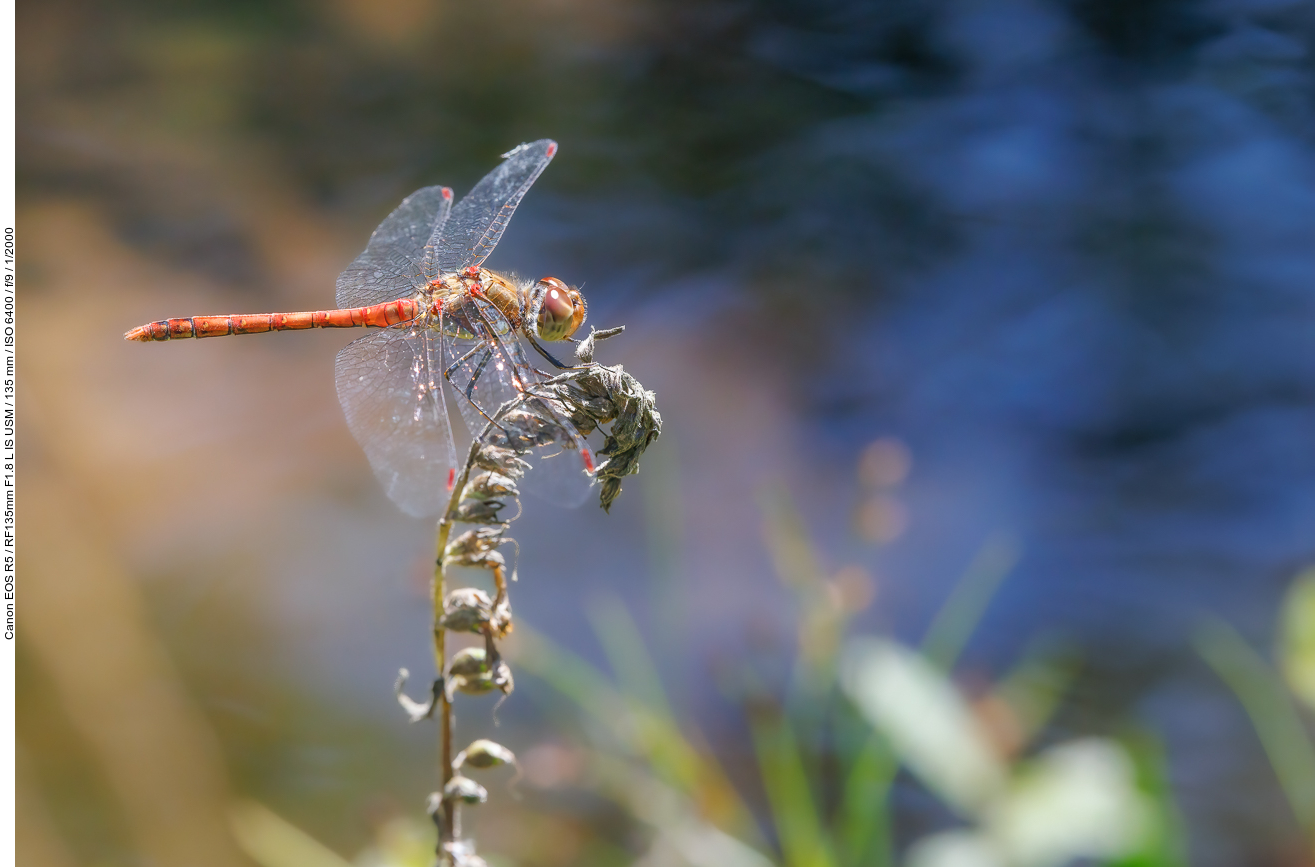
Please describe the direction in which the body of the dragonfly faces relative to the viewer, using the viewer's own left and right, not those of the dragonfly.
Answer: facing to the right of the viewer

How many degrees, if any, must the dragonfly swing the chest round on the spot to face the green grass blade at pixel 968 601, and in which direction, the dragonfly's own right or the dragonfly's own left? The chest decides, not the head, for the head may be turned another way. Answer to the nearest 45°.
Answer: approximately 45° to the dragonfly's own left
